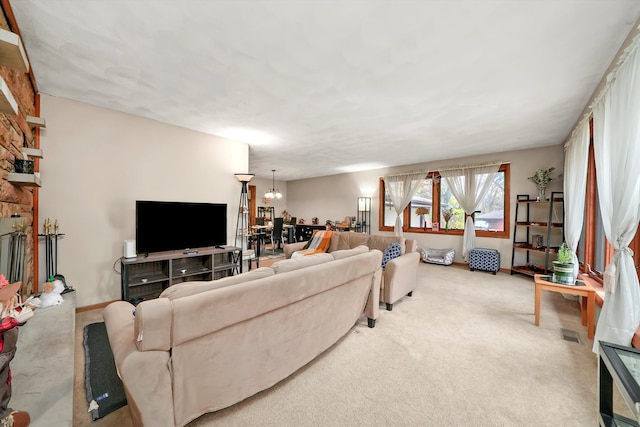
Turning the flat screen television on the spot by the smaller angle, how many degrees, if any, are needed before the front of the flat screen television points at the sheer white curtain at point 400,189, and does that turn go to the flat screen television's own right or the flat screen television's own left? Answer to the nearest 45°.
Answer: approximately 45° to the flat screen television's own left

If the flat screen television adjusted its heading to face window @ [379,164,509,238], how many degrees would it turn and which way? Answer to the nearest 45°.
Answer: approximately 45° to its left

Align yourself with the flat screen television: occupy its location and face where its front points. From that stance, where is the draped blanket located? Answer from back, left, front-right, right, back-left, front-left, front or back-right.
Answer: front-left

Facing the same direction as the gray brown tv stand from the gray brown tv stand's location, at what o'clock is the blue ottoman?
The blue ottoman is roughly at 11 o'clock from the gray brown tv stand.

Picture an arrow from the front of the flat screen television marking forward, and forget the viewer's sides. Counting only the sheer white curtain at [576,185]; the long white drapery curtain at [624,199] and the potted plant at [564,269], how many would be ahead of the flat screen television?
3

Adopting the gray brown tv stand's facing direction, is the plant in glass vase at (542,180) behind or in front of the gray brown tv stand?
in front

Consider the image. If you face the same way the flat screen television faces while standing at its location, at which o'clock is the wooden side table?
The wooden side table is roughly at 12 o'clock from the flat screen television.

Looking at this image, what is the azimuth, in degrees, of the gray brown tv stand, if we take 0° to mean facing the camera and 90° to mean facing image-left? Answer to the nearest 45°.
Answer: approximately 315°

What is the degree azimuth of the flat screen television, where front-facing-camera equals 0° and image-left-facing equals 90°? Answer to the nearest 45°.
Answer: approximately 315°

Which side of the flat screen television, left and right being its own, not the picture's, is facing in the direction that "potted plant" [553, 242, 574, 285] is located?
front
